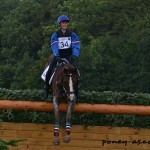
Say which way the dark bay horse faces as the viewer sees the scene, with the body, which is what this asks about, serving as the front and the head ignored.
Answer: toward the camera
